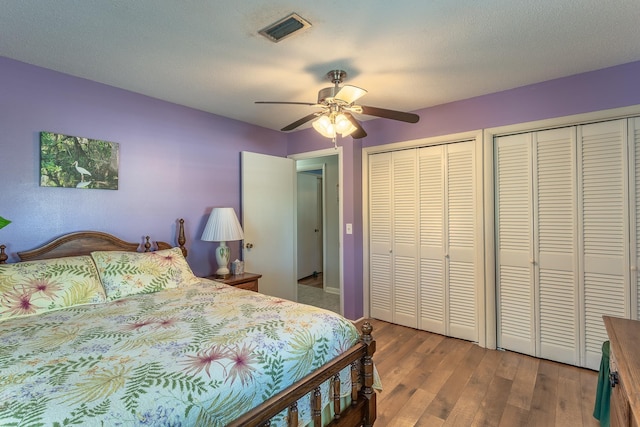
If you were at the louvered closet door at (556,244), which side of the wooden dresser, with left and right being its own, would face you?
right

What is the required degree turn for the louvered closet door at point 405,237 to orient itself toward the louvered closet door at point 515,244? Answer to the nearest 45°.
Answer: approximately 90° to its left

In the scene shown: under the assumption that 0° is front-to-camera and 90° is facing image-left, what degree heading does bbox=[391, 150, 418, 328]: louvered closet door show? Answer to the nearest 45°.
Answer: approximately 45°

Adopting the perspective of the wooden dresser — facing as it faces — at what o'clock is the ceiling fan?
The ceiling fan is roughly at 12 o'clock from the wooden dresser.

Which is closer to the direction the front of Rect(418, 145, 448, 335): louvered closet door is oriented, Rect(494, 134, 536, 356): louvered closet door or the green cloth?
the green cloth

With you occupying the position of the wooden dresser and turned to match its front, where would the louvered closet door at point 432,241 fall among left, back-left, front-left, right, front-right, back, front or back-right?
front-right

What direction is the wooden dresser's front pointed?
to the viewer's left

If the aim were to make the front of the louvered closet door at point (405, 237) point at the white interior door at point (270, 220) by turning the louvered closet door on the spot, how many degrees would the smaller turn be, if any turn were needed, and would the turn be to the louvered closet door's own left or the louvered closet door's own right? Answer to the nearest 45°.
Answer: approximately 45° to the louvered closet door's own right

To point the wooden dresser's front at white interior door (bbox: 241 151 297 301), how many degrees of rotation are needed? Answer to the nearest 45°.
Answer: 0° — it already faces it

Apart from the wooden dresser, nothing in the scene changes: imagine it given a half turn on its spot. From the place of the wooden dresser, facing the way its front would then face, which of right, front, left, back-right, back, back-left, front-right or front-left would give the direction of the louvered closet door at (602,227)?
left

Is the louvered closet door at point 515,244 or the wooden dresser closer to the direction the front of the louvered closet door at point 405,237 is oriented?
the wooden dresser

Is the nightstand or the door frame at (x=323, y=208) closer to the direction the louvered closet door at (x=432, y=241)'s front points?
the nightstand

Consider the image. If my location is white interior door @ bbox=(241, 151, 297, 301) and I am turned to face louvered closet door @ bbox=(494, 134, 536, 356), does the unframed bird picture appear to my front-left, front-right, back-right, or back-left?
back-right
